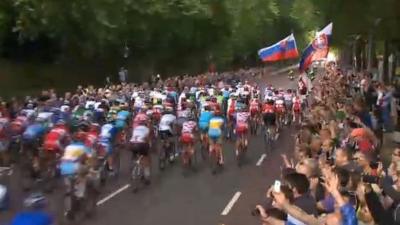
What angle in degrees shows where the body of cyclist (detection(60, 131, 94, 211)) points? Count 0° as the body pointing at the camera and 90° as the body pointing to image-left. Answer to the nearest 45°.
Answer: approximately 225°

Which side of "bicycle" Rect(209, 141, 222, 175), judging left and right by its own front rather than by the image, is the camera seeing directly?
back

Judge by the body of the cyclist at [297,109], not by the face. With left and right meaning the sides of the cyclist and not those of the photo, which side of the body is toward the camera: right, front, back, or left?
back

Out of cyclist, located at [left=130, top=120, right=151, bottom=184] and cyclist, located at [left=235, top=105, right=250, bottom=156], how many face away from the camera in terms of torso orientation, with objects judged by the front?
2

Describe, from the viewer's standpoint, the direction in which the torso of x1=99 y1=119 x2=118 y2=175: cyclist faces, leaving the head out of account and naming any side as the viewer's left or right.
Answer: facing away from the viewer and to the right of the viewer

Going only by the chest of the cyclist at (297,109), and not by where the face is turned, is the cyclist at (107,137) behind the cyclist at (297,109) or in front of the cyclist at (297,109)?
behind

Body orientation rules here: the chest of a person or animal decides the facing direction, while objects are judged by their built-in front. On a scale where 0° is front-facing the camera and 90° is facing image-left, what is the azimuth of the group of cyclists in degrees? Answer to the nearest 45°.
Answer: approximately 180°

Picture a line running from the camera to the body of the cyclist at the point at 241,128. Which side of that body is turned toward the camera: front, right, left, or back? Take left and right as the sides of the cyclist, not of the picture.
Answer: back

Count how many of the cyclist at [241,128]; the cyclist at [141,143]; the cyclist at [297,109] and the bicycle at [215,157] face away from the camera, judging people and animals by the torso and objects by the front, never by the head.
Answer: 4

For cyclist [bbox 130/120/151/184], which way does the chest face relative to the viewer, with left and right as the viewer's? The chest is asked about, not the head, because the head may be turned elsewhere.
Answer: facing away from the viewer
